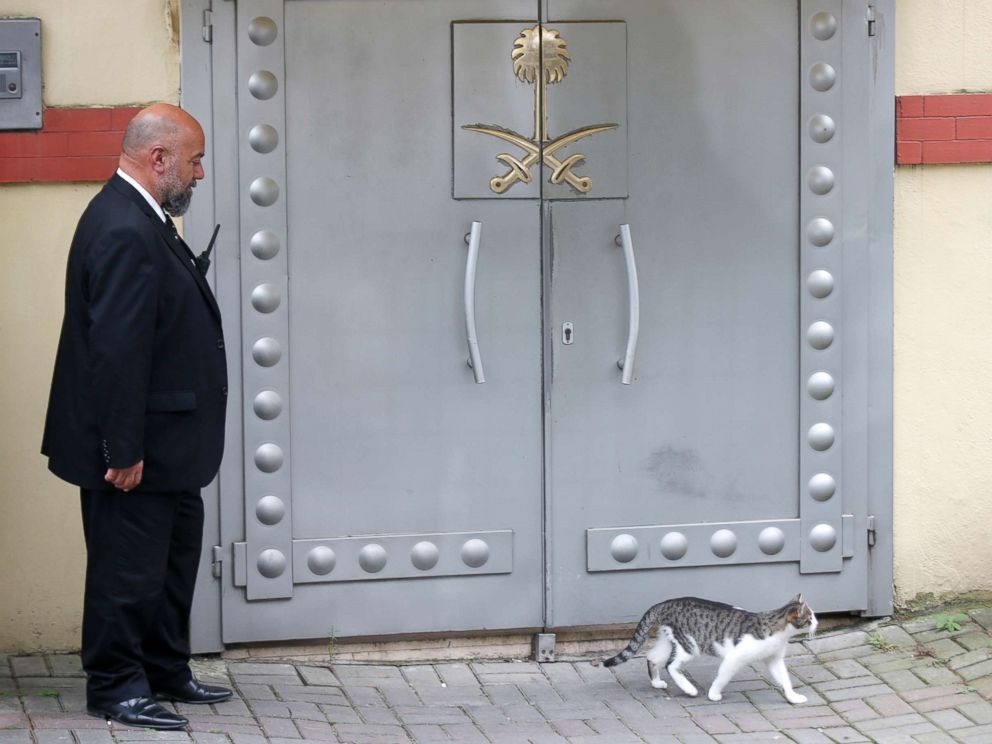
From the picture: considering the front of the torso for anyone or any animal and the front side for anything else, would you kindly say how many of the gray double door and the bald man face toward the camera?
1

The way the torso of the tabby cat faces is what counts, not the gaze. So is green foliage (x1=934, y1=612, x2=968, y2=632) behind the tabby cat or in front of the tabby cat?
in front

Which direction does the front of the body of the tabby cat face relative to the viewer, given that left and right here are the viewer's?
facing to the right of the viewer

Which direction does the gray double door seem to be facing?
toward the camera

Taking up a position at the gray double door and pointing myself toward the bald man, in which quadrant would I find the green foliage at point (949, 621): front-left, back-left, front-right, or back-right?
back-left

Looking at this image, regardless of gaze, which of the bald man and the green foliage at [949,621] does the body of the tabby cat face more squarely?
the green foliage

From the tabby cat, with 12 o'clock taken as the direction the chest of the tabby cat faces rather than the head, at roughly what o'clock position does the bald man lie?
The bald man is roughly at 5 o'clock from the tabby cat.

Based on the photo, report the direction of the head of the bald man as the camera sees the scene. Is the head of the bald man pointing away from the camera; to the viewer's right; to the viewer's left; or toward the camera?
to the viewer's right

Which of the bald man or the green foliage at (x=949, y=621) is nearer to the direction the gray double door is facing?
the bald man

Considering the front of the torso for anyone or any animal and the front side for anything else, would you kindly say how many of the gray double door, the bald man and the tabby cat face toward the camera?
1

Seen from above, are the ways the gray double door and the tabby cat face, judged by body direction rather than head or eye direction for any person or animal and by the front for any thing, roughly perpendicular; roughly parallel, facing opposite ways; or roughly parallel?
roughly perpendicular

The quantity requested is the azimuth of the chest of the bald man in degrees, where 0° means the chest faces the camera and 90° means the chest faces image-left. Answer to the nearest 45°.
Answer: approximately 270°
